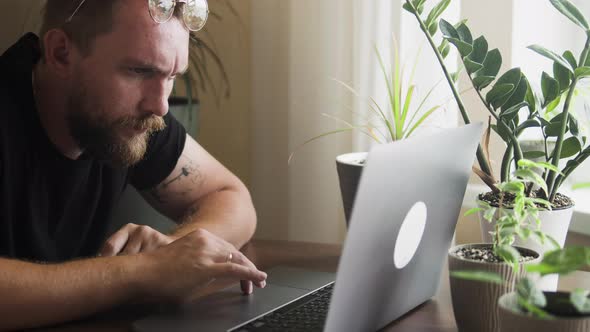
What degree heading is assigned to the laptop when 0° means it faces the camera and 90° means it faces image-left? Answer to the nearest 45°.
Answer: approximately 135°

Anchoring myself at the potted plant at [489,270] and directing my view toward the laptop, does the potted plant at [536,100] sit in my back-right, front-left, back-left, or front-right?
back-right

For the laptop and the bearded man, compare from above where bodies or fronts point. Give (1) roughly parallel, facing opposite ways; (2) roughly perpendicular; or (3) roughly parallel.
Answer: roughly parallel, facing opposite ways

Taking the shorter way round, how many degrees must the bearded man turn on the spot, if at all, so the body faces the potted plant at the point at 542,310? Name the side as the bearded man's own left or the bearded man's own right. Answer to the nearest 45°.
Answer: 0° — they already face it

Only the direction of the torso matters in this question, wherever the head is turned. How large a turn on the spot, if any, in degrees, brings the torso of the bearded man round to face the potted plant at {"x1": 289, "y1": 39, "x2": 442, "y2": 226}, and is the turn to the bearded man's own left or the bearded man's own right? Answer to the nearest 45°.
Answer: approximately 45° to the bearded man's own left

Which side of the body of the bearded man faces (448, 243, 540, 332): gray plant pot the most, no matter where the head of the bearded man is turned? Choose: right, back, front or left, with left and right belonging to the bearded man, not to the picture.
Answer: front

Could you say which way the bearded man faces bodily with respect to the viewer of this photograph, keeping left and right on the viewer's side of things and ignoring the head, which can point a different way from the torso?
facing the viewer and to the right of the viewer

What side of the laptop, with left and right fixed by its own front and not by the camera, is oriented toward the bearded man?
front

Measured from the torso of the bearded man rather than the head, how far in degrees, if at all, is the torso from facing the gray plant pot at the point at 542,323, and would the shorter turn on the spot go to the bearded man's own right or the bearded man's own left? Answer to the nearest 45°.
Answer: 0° — they already face it

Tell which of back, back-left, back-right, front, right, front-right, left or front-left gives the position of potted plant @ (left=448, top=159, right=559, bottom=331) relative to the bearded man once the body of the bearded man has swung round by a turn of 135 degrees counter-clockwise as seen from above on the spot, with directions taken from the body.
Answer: back-right

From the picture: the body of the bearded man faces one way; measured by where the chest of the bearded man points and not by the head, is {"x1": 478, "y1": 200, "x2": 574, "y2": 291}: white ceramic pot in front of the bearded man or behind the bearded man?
in front
